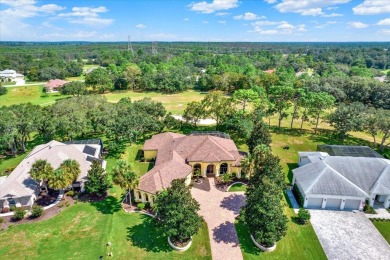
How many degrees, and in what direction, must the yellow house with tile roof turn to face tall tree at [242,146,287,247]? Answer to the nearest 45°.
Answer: approximately 45° to its left

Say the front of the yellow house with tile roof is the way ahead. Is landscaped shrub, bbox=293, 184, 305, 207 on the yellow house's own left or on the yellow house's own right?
on the yellow house's own left

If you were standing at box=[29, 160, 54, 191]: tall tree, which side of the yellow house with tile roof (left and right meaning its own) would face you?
right

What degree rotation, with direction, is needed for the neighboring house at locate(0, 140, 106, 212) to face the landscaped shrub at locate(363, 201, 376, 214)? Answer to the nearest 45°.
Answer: approximately 45° to its left

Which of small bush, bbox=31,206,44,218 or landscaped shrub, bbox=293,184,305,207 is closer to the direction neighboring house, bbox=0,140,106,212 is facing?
the small bush

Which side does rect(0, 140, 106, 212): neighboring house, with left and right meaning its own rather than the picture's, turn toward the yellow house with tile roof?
left

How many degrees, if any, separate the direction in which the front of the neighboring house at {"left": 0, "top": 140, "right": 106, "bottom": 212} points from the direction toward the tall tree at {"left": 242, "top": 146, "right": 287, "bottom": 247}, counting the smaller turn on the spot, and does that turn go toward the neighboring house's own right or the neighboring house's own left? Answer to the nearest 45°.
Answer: approximately 45° to the neighboring house's own left

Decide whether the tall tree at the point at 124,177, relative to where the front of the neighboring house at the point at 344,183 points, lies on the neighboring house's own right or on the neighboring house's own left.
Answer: on the neighboring house's own right

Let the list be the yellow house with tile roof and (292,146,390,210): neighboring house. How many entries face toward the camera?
2

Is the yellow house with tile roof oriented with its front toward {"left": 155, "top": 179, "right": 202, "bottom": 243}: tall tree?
yes

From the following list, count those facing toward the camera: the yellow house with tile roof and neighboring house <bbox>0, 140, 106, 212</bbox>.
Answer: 2
